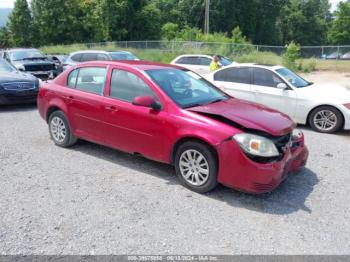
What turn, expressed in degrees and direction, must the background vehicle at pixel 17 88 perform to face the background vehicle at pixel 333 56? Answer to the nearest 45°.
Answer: approximately 90° to its left

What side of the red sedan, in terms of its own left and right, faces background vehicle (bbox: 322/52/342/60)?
left

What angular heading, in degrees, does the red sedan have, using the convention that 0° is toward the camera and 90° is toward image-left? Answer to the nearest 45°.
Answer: approximately 315°

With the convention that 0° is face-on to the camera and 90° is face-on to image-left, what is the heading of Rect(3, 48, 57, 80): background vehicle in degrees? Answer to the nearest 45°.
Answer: approximately 315°

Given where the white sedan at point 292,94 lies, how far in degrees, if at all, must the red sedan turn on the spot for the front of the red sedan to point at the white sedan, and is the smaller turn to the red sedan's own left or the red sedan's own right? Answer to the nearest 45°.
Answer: approximately 90° to the red sedan's own left

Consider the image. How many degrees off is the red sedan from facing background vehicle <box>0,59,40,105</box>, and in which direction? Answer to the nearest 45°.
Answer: approximately 180°
